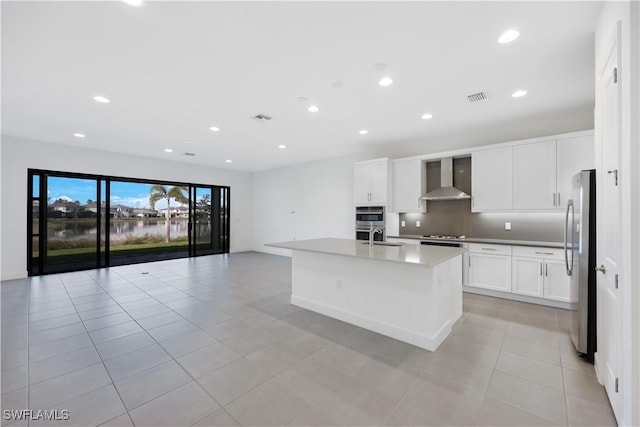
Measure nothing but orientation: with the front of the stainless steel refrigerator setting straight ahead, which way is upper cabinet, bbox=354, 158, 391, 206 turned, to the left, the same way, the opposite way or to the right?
to the left

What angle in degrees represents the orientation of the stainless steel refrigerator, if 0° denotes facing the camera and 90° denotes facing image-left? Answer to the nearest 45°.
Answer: approximately 90°

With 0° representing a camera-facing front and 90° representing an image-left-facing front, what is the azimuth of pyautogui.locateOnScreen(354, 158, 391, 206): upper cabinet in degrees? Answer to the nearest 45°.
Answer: approximately 45°

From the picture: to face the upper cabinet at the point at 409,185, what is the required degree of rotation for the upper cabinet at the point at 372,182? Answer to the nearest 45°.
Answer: approximately 135° to its left

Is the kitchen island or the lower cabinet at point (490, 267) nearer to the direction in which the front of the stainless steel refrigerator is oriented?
the kitchen island

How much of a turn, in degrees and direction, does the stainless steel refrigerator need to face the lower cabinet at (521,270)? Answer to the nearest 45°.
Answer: approximately 45° to its right

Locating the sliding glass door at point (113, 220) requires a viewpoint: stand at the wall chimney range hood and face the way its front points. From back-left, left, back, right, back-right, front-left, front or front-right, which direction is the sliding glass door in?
right

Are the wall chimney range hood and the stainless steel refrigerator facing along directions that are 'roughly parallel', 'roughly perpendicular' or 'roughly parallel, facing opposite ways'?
roughly perpendicular

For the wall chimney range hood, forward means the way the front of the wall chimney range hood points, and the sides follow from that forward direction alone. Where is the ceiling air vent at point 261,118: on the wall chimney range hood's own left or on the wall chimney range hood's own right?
on the wall chimney range hood's own right

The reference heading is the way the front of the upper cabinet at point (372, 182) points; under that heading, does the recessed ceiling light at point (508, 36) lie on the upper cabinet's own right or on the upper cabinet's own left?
on the upper cabinet's own left

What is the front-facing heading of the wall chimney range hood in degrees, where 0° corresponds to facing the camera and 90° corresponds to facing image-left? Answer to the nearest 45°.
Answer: approximately 0°

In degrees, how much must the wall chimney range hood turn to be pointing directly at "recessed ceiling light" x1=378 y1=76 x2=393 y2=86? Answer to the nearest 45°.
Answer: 0° — it already faces it
